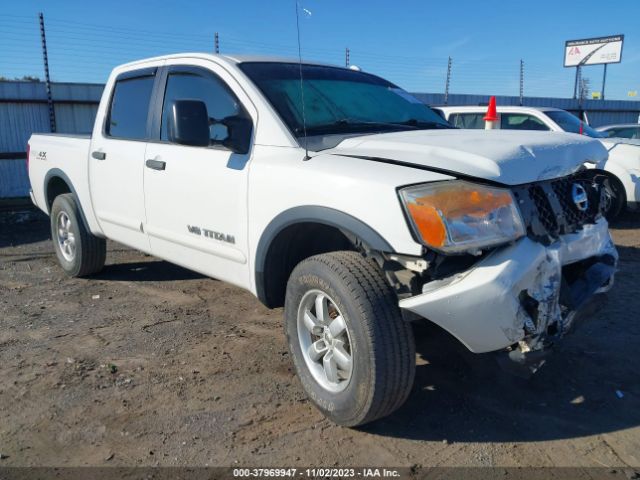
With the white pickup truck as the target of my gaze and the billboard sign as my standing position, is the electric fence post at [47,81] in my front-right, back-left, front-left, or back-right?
front-right

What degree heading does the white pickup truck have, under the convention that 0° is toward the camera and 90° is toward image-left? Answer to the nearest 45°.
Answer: approximately 315°

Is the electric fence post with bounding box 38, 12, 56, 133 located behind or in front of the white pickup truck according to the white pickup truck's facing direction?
behind

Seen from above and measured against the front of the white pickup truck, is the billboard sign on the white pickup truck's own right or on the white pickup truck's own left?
on the white pickup truck's own left
